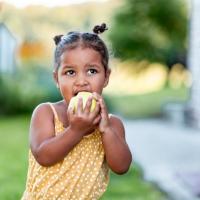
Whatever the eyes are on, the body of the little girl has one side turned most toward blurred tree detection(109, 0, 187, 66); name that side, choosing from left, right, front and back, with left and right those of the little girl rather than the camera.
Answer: back

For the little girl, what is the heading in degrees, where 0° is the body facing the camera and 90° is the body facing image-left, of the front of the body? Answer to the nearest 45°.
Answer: approximately 0°
